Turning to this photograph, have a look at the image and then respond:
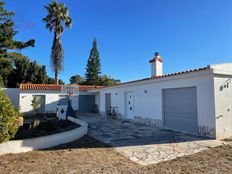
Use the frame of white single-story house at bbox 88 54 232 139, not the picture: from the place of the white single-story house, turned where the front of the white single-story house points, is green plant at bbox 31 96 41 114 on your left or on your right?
on your right

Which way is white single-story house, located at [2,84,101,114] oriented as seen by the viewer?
toward the camera

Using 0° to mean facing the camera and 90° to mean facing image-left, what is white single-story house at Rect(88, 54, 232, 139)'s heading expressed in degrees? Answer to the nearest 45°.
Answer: approximately 45°

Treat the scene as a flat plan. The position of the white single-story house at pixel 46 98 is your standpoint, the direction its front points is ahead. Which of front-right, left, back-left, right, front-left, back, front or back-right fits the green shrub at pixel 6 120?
front

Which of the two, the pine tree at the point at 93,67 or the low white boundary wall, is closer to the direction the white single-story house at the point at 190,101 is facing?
the low white boundary wall

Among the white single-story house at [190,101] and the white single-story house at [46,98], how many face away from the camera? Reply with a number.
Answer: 0

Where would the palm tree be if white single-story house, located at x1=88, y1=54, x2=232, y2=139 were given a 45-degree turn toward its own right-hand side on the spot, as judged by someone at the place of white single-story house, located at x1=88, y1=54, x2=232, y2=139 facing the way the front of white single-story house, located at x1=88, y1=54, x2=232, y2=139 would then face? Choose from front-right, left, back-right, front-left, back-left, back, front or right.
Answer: front-right

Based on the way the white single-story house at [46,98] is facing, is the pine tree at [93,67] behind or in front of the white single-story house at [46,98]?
behind

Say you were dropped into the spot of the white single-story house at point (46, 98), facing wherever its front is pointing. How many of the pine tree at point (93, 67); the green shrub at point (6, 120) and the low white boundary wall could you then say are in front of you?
2

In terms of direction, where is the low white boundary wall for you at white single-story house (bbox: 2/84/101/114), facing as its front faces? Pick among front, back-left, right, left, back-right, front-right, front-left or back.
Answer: front
